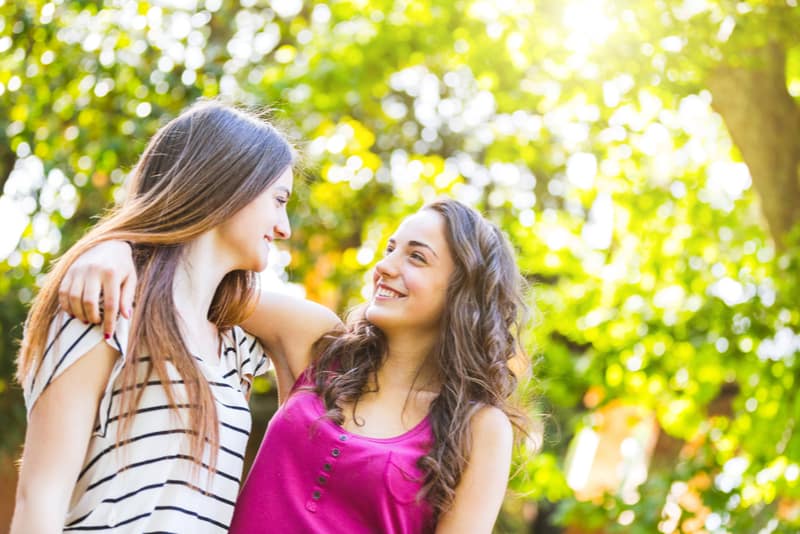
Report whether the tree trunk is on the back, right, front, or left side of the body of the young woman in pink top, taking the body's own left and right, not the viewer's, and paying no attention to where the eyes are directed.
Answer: back

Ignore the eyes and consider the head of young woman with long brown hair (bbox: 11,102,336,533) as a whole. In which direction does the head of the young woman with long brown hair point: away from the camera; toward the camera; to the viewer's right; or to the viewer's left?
to the viewer's right

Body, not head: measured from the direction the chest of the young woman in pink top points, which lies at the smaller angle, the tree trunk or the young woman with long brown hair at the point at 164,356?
the young woman with long brown hair

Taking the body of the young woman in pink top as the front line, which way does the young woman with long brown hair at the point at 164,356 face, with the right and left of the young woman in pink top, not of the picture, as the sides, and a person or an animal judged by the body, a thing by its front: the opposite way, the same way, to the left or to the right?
to the left

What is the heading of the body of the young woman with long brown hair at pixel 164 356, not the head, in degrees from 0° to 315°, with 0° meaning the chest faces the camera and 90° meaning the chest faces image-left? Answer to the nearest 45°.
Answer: approximately 315°

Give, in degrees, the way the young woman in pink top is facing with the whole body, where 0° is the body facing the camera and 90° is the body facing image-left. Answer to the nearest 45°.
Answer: approximately 45°

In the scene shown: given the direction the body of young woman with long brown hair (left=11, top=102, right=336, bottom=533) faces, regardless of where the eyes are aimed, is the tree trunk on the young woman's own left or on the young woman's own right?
on the young woman's own left
